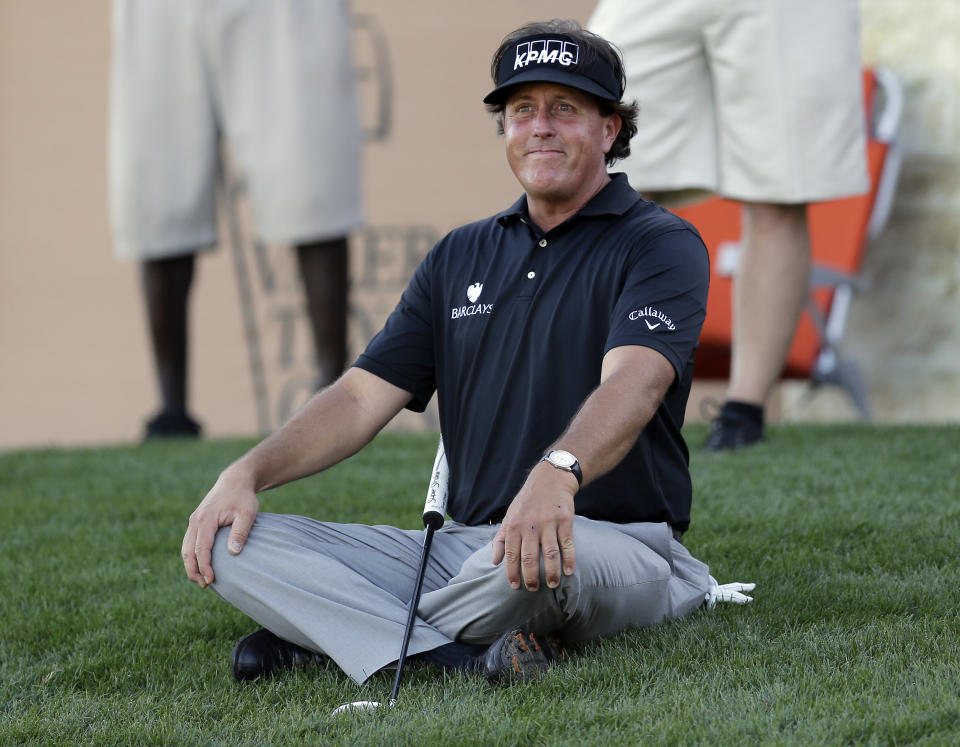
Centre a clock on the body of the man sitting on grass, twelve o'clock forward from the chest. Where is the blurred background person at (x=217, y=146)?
The blurred background person is roughly at 4 o'clock from the man sitting on grass.

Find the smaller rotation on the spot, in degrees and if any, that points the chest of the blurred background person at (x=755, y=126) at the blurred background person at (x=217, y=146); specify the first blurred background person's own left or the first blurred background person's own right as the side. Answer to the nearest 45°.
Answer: approximately 45° to the first blurred background person's own right

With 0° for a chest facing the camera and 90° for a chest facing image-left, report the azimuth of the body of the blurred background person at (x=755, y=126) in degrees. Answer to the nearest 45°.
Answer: approximately 45°

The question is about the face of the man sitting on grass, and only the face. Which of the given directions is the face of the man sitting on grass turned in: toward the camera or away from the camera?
toward the camera

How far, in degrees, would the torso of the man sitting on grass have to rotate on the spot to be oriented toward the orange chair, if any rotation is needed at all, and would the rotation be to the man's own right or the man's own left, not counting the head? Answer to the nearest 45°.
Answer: approximately 180°

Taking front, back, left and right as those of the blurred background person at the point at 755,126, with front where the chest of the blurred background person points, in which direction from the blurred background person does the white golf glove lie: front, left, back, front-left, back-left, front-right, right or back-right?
front-left

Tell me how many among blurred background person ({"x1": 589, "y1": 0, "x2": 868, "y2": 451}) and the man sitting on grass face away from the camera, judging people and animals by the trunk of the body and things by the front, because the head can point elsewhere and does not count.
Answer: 0

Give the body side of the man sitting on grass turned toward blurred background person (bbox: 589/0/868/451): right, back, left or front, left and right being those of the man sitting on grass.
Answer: back

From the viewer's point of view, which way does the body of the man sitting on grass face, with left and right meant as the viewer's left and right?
facing the viewer and to the left of the viewer

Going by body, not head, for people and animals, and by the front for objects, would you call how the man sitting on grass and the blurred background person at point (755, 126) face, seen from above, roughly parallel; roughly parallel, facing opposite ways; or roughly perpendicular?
roughly parallel
